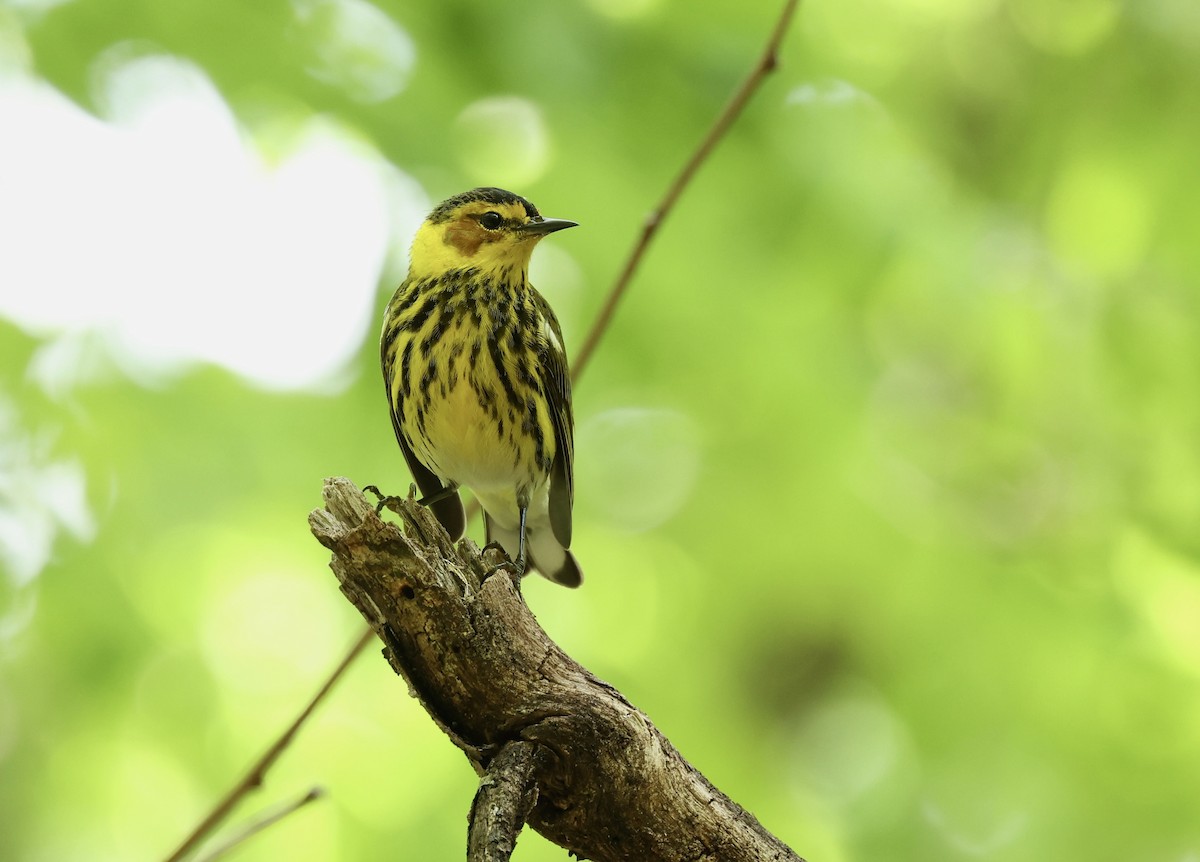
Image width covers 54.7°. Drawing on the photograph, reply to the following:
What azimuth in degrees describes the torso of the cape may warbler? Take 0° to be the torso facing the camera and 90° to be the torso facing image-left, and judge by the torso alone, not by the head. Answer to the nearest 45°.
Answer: approximately 0°
